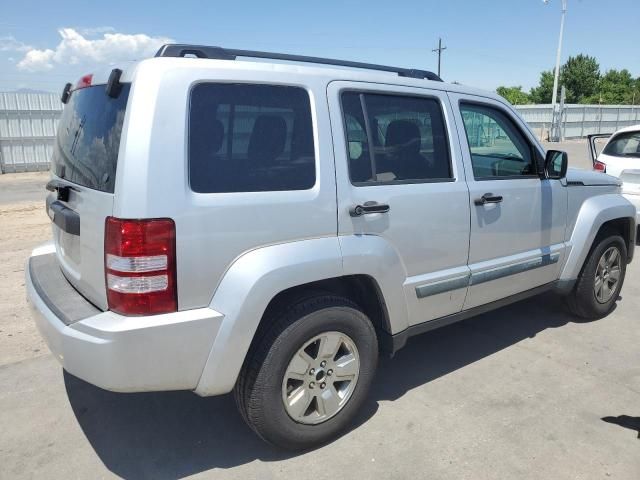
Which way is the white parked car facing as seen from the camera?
away from the camera

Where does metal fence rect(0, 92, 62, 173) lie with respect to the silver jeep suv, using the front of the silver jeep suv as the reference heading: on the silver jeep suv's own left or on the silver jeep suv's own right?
on the silver jeep suv's own left

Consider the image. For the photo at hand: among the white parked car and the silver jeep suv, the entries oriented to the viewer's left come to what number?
0

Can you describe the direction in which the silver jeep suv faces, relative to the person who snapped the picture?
facing away from the viewer and to the right of the viewer

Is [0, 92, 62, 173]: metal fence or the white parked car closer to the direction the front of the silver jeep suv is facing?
the white parked car

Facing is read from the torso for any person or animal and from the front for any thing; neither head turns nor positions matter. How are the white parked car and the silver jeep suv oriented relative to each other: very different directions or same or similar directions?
same or similar directions

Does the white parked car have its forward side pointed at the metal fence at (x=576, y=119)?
yes

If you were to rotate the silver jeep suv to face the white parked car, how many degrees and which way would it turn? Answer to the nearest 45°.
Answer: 0° — it already faces it

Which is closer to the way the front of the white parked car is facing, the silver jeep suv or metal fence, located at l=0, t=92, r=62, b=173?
the metal fence
